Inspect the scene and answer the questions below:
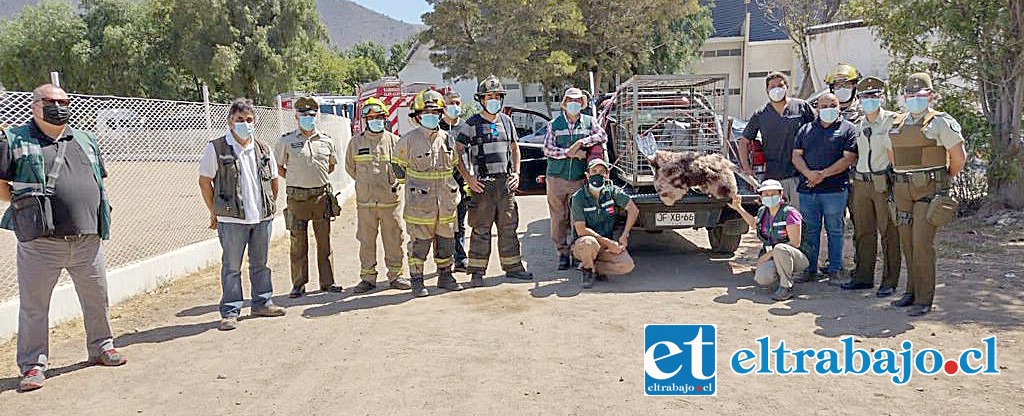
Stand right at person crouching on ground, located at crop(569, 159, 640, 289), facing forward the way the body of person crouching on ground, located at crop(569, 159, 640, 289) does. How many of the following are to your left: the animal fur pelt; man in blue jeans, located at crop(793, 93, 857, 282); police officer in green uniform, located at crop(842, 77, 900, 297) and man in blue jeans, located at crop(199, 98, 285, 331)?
3

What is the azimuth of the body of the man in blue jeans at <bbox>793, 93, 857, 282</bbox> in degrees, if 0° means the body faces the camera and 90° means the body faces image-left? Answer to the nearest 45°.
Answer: approximately 0°

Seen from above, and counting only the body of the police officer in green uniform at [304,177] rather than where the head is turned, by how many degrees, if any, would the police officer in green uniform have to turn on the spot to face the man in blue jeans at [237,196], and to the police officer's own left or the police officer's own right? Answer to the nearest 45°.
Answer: approximately 45° to the police officer's own right

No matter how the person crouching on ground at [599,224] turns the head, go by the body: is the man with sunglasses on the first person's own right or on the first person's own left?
on the first person's own right

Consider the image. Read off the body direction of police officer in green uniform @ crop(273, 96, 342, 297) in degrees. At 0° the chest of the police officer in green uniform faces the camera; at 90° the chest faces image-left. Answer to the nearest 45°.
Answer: approximately 0°

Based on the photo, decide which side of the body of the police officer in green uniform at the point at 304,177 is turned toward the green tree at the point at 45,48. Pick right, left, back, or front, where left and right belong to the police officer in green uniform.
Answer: back

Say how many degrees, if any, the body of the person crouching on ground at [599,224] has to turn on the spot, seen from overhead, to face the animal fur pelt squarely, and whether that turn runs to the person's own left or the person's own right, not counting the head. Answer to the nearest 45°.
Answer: approximately 90° to the person's own left

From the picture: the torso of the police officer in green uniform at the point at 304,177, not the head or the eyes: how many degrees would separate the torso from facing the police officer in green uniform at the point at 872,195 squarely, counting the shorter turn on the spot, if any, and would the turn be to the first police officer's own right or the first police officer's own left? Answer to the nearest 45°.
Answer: approximately 45° to the first police officer's own left
